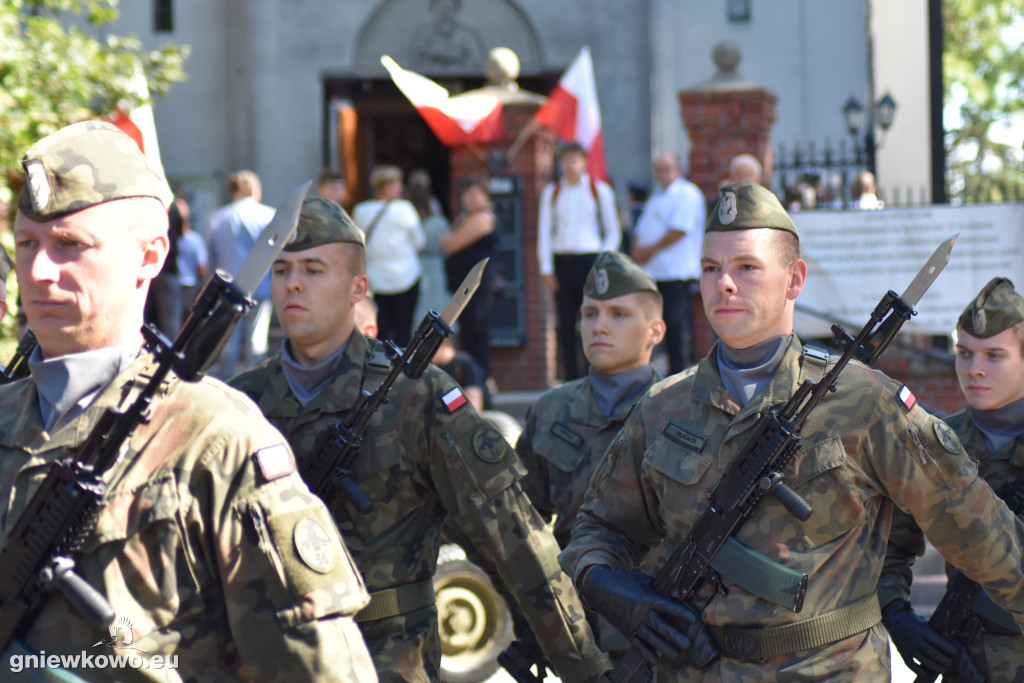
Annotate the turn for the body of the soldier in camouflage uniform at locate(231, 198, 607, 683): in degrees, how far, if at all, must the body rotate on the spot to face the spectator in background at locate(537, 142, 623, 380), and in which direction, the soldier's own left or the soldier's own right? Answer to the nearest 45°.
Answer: approximately 135° to the soldier's own right

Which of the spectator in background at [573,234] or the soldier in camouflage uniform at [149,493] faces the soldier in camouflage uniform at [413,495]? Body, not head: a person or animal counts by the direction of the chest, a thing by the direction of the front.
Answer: the spectator in background

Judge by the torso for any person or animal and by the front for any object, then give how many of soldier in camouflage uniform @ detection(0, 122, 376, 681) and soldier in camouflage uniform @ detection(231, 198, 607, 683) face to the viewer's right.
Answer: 0

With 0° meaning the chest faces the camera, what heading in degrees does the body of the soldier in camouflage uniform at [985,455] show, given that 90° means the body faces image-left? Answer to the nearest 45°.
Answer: approximately 45°

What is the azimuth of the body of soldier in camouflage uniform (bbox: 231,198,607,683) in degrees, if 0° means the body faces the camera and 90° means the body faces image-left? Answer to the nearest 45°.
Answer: approximately 45°

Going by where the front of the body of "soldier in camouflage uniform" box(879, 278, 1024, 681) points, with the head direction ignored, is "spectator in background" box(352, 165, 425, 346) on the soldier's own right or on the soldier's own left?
on the soldier's own right

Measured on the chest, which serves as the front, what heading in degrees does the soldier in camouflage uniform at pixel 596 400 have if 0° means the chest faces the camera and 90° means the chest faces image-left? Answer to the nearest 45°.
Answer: approximately 45°
